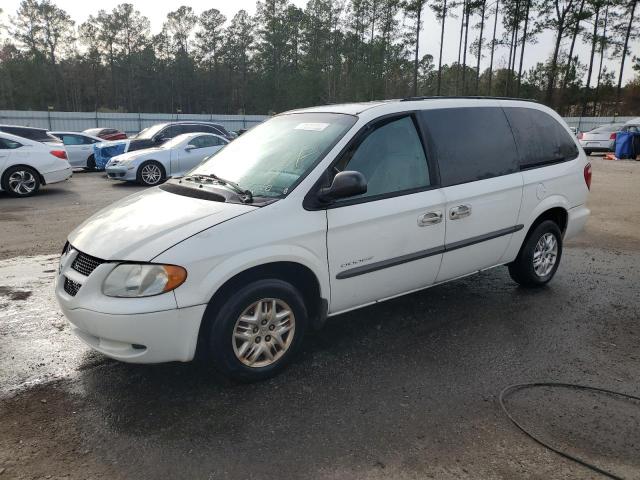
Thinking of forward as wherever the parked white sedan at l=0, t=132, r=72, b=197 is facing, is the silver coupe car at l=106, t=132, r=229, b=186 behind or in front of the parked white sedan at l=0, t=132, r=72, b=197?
behind

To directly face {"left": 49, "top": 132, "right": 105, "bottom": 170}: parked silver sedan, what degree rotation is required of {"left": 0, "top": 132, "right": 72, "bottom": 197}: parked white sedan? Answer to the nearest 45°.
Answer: approximately 90° to its right

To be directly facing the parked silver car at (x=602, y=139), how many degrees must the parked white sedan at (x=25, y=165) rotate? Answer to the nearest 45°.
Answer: approximately 180°

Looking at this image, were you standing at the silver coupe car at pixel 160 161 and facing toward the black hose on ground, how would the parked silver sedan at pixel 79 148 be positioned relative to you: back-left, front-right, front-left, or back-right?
back-right

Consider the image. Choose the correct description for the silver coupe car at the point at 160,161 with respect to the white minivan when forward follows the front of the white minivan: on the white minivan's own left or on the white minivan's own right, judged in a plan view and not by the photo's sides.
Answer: on the white minivan's own right

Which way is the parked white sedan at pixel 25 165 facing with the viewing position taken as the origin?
facing to the left of the viewer

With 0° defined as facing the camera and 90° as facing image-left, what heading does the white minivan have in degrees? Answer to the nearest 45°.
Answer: approximately 45°

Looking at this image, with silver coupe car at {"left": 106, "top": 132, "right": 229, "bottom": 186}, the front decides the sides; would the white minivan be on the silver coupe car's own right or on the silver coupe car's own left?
on the silver coupe car's own left

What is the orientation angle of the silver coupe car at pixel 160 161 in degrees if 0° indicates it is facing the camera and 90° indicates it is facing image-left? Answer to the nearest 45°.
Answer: approximately 45°
